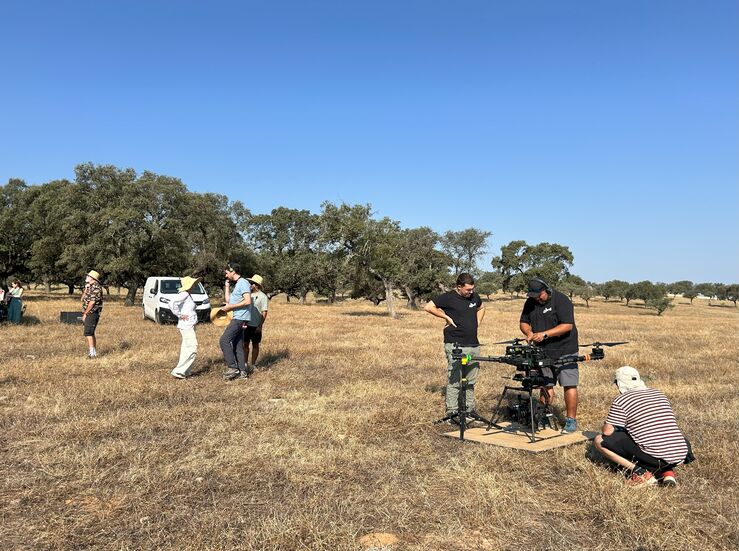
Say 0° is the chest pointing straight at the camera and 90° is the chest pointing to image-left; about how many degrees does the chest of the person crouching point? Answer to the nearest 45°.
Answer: approximately 135°

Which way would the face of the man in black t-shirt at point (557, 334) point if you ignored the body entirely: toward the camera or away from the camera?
toward the camera

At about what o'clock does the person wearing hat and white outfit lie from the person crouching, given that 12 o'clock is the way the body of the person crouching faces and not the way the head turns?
The person wearing hat and white outfit is roughly at 11 o'clock from the person crouching.

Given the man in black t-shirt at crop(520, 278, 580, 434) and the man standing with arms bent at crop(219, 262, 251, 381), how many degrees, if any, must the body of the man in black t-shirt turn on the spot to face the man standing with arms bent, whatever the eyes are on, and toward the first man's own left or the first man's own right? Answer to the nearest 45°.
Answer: approximately 45° to the first man's own right

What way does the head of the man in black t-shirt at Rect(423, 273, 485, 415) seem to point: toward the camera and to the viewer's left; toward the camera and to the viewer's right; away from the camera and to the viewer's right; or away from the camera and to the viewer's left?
toward the camera and to the viewer's right

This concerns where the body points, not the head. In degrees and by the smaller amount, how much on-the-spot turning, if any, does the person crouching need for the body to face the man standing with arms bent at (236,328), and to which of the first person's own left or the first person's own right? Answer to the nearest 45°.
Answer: approximately 45° to the first person's own left

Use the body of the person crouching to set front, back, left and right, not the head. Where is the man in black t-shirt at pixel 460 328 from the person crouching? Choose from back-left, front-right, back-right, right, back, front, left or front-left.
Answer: front

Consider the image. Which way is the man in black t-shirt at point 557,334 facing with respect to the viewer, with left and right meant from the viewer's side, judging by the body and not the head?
facing the viewer and to the left of the viewer

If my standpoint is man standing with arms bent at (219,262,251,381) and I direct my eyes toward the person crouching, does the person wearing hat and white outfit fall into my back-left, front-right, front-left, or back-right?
back-right

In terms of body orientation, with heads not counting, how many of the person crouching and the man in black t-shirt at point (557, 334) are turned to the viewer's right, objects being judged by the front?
0

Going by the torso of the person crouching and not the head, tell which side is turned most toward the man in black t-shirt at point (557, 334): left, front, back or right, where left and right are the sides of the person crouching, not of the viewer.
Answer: front
